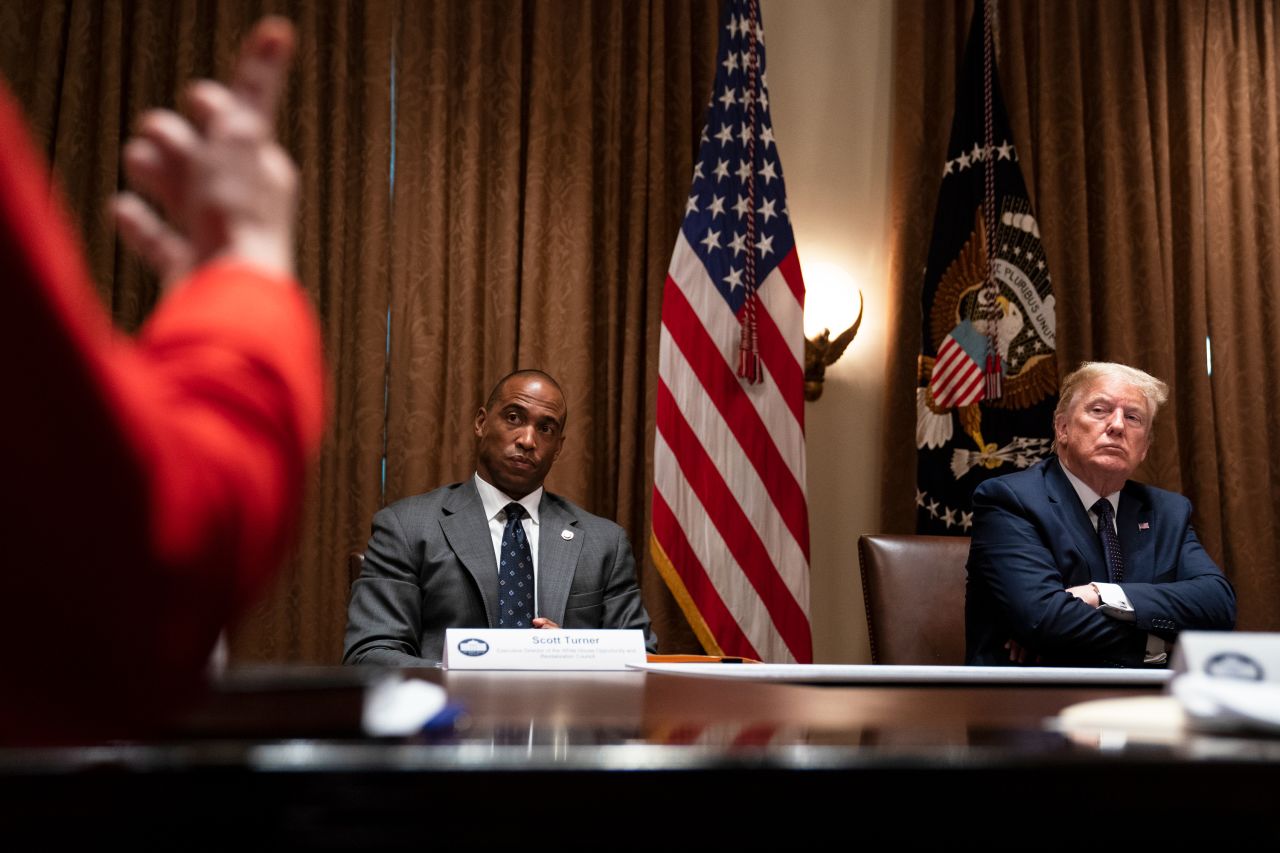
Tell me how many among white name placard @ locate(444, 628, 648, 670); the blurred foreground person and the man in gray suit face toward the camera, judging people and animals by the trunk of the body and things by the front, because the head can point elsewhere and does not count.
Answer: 2

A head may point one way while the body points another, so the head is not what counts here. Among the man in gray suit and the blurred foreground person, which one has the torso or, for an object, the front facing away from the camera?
the blurred foreground person

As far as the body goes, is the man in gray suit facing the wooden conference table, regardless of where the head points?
yes

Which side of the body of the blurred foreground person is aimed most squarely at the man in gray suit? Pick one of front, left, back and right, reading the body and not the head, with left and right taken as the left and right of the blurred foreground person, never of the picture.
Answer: front

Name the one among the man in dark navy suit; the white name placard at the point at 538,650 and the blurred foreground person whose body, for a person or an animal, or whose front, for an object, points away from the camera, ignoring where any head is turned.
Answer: the blurred foreground person

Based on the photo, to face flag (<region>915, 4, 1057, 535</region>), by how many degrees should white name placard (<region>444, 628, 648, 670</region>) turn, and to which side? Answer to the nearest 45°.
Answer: approximately 135° to its left

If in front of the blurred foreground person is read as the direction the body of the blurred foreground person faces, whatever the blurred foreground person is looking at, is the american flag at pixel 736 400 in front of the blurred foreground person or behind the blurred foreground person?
in front

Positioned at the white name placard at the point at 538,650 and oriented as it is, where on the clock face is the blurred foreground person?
The blurred foreground person is roughly at 12 o'clock from the white name placard.

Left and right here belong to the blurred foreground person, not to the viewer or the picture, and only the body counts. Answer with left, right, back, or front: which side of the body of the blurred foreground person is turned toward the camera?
back
